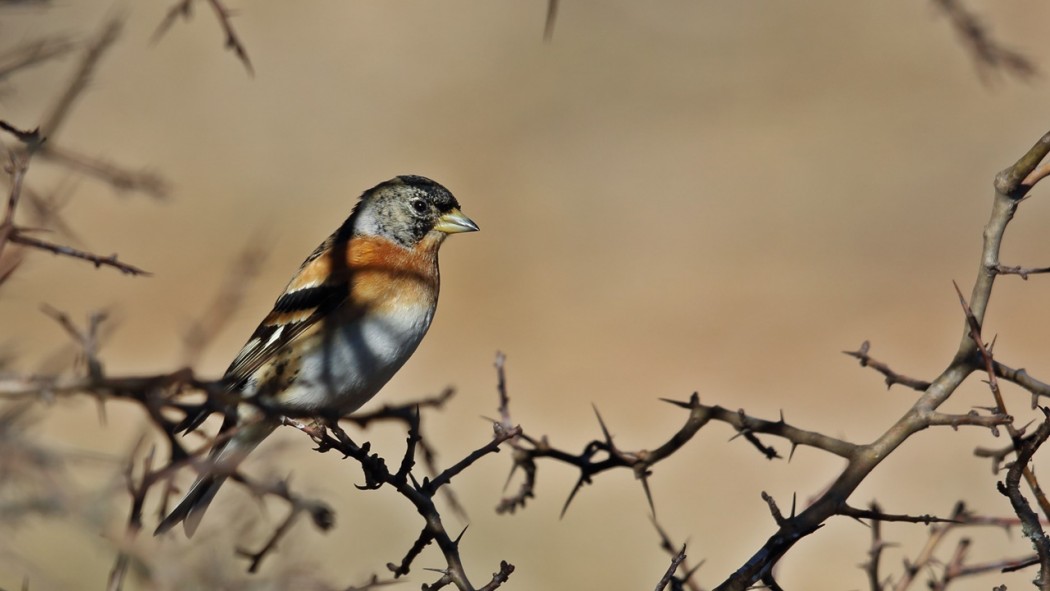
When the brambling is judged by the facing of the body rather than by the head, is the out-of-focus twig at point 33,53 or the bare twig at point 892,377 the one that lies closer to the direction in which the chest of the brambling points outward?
the bare twig

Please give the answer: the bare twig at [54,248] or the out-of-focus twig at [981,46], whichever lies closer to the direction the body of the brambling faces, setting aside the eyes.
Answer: the out-of-focus twig

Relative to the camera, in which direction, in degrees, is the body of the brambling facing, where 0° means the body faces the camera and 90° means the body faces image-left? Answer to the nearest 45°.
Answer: approximately 270°

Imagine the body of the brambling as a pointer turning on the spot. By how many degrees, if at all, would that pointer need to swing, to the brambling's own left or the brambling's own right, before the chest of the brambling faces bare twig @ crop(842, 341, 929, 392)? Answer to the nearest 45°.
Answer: approximately 45° to the brambling's own left

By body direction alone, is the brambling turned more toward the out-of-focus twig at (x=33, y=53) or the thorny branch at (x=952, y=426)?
the thorny branch

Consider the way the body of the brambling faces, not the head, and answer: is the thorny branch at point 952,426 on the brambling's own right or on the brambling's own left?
on the brambling's own left
